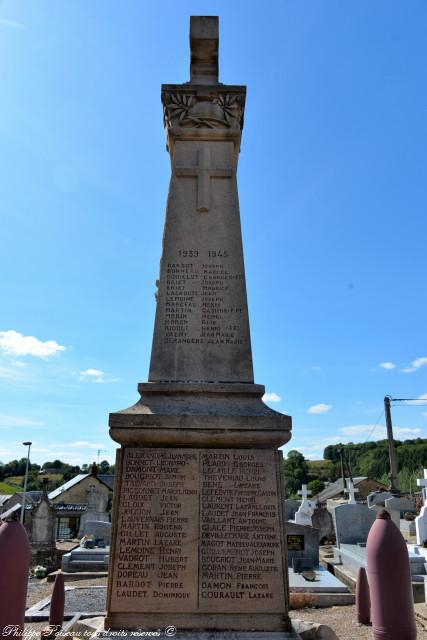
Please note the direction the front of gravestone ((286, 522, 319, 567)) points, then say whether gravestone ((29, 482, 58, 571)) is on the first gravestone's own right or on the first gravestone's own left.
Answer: on the first gravestone's own right

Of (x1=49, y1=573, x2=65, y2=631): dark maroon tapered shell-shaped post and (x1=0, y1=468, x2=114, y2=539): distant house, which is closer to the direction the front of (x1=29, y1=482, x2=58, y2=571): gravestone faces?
the dark maroon tapered shell-shaped post

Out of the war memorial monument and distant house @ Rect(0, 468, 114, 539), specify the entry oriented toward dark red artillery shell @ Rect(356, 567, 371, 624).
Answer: the distant house

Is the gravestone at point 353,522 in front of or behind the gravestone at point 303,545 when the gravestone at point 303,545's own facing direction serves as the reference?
behind

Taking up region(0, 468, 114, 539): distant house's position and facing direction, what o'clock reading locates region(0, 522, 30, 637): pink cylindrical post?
The pink cylindrical post is roughly at 12 o'clock from the distant house.

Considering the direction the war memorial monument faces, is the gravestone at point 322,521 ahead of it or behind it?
behind

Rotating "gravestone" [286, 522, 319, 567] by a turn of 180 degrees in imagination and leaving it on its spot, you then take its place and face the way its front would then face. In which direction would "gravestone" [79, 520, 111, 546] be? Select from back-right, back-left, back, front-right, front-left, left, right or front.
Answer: front-left

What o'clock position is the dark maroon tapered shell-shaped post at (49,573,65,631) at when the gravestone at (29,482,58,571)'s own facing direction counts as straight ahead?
The dark maroon tapered shell-shaped post is roughly at 12 o'clock from the gravestone.

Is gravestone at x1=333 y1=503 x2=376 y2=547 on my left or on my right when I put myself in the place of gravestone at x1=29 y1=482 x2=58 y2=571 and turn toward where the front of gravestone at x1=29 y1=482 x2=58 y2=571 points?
on my left

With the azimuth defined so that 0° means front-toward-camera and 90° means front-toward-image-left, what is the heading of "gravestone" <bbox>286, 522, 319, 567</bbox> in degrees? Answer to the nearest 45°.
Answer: approximately 0°

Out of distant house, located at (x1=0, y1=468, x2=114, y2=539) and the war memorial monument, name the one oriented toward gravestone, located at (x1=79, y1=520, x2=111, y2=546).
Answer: the distant house
